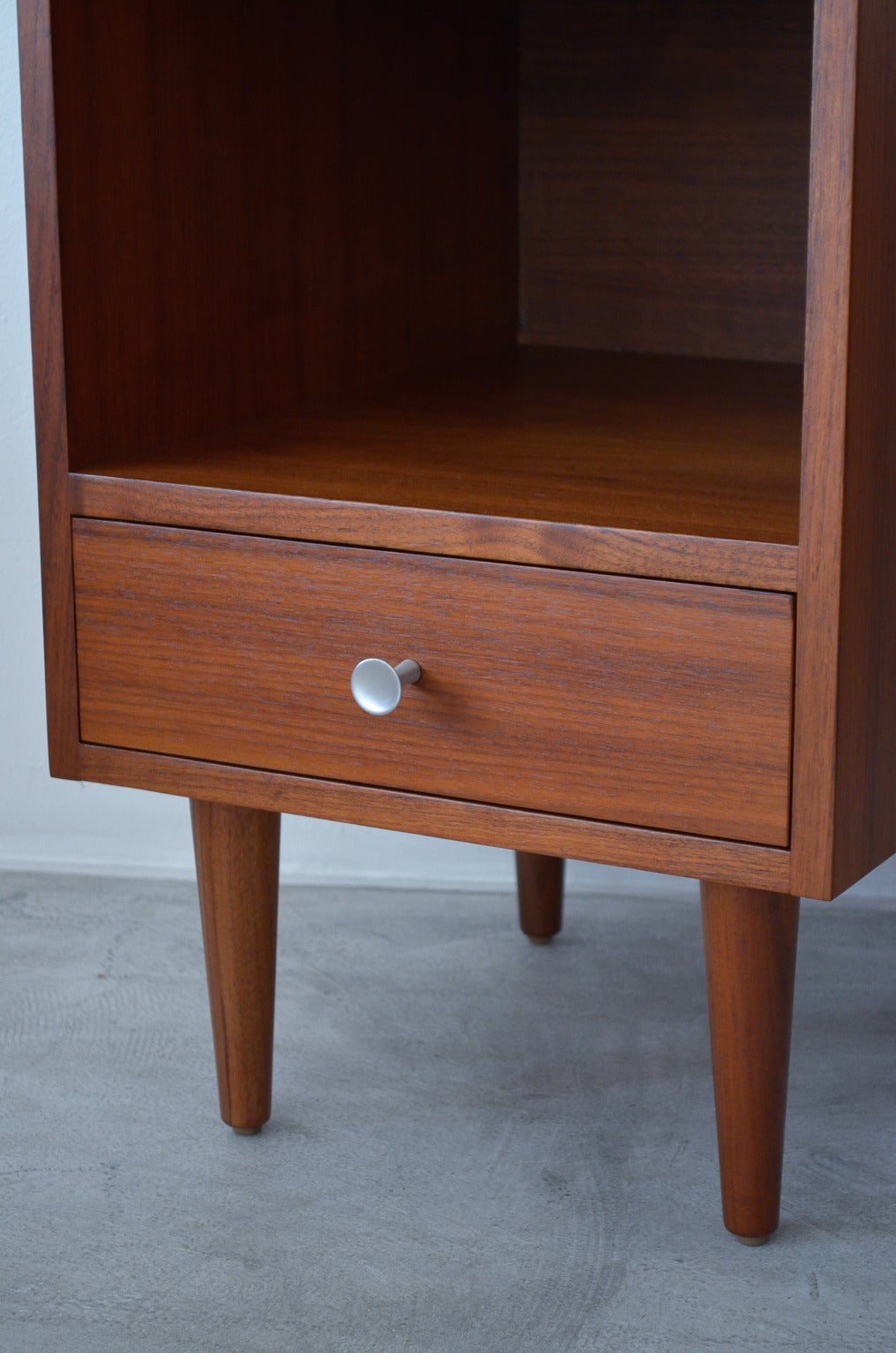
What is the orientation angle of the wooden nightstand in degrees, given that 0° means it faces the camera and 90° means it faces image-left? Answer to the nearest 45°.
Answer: approximately 45°
